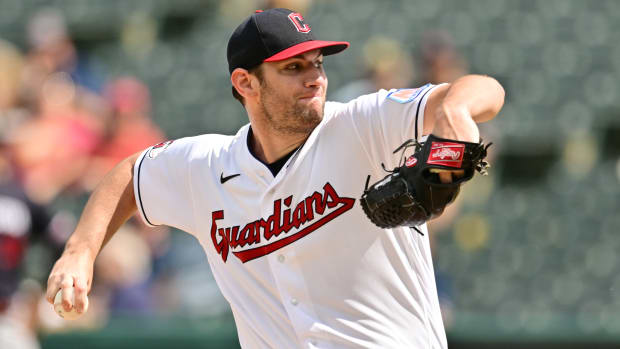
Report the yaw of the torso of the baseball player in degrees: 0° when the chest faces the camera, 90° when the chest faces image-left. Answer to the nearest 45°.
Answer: approximately 0°

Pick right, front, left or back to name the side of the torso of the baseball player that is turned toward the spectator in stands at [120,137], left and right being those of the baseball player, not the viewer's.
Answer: back

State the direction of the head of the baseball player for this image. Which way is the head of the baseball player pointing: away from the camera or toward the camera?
toward the camera

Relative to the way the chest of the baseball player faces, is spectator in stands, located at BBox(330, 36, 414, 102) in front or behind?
behind
